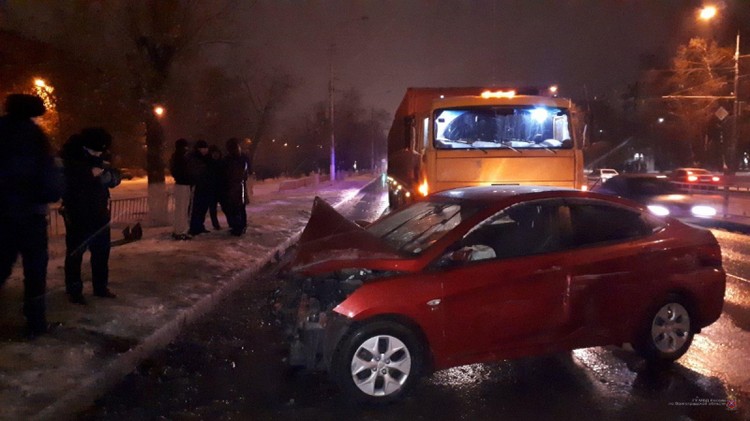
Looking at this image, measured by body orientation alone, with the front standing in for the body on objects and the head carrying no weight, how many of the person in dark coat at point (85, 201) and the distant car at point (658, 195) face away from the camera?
0

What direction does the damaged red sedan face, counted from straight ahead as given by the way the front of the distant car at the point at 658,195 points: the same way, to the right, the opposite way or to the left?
to the right

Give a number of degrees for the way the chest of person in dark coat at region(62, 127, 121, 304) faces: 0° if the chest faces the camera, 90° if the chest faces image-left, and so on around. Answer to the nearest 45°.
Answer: approximately 315°

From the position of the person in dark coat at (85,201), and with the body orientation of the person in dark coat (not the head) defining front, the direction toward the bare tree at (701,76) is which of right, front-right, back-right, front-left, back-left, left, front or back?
left

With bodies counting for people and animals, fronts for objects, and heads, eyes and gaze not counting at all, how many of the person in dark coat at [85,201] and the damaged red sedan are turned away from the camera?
0

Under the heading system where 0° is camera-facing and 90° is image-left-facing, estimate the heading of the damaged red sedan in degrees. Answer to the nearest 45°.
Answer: approximately 45°

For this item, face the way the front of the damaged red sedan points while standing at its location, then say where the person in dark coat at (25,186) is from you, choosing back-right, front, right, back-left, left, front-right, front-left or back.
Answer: front-right

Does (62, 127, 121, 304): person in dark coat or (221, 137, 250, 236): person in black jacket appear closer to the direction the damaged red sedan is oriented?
the person in dark coat

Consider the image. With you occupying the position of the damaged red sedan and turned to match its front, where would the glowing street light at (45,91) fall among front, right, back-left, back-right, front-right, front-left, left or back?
right

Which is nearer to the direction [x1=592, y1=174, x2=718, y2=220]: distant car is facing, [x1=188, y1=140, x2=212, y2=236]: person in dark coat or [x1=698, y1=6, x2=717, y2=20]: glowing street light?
the person in dark coat

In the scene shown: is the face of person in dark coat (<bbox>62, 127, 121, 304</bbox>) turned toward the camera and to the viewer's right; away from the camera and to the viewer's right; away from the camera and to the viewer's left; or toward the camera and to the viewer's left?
toward the camera and to the viewer's right
